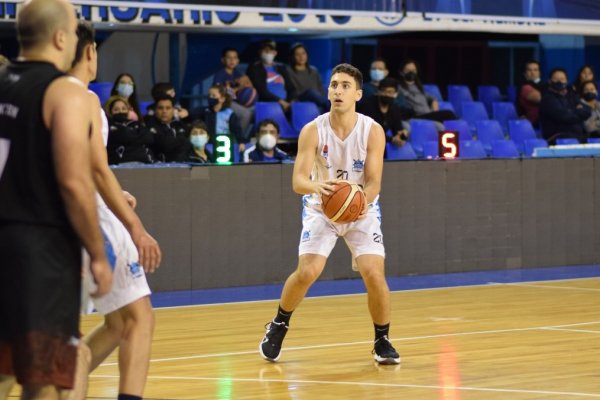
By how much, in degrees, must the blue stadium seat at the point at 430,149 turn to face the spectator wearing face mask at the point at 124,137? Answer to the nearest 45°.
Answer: approximately 45° to its right

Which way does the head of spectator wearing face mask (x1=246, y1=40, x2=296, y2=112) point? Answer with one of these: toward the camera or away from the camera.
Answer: toward the camera

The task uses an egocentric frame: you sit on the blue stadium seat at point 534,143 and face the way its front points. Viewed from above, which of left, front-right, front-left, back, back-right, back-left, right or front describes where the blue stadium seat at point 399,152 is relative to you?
front-right

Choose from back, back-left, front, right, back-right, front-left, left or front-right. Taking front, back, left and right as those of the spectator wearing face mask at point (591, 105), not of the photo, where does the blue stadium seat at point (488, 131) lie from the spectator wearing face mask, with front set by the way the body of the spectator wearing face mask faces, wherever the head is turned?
front-right

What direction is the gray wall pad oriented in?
toward the camera

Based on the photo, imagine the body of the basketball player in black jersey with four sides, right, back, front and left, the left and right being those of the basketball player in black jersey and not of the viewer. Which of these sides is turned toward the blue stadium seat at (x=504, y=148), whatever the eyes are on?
front

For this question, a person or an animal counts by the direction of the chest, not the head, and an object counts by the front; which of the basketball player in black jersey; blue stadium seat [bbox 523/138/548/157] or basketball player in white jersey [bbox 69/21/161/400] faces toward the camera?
the blue stadium seat

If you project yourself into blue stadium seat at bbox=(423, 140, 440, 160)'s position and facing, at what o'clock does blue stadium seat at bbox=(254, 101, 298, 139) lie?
blue stadium seat at bbox=(254, 101, 298, 139) is roughly at 3 o'clock from blue stadium seat at bbox=(423, 140, 440, 160).

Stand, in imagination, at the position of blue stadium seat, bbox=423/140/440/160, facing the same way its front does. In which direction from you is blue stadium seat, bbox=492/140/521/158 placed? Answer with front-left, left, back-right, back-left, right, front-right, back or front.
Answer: back-left

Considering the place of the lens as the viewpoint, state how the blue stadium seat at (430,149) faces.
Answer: facing the viewer

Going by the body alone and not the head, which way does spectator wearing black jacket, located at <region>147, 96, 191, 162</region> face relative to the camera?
toward the camera

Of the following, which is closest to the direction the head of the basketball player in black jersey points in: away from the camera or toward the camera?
away from the camera

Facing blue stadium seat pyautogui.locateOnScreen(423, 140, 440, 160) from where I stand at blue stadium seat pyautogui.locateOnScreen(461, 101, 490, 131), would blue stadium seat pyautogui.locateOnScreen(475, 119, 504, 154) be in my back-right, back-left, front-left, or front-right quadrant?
front-left

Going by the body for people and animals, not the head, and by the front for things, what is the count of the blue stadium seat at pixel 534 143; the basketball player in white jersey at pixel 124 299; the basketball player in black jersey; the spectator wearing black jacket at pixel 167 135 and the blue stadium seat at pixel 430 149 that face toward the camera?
3

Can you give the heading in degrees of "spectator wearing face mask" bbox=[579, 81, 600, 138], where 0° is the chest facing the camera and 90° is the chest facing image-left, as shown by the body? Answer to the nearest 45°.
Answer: approximately 0°
